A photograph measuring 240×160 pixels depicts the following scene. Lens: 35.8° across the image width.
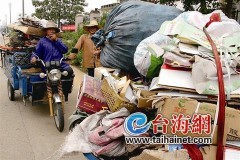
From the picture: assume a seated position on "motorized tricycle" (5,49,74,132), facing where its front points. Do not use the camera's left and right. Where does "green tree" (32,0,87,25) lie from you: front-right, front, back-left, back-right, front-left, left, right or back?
back-left

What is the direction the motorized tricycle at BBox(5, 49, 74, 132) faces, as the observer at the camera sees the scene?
facing the viewer and to the right of the viewer

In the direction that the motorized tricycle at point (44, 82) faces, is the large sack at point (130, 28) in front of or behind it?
in front
